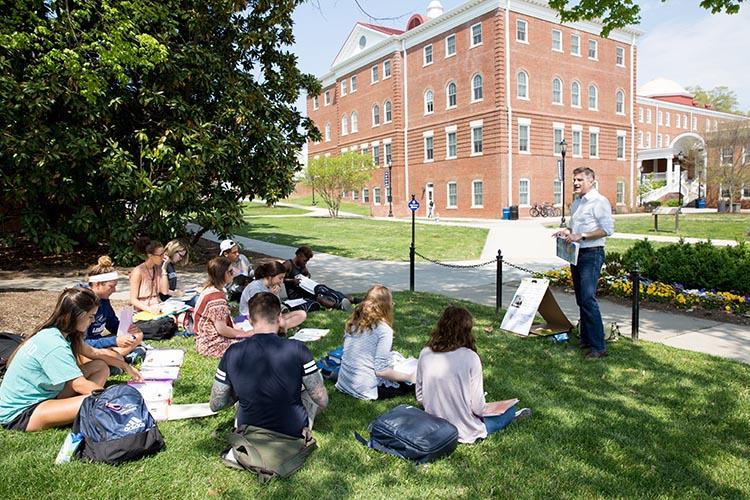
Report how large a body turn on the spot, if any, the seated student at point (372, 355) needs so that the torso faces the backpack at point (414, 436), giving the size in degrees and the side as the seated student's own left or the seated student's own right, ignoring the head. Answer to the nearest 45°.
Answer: approximately 135° to the seated student's own right

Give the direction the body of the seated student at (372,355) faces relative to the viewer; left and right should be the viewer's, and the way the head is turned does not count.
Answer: facing away from the viewer and to the right of the viewer

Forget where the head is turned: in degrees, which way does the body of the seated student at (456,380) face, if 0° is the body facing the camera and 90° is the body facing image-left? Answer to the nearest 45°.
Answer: approximately 225°

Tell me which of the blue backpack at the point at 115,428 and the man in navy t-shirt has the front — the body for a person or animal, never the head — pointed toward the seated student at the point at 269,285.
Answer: the man in navy t-shirt

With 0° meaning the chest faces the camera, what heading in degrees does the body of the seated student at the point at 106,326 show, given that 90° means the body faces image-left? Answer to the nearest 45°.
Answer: approximately 270°

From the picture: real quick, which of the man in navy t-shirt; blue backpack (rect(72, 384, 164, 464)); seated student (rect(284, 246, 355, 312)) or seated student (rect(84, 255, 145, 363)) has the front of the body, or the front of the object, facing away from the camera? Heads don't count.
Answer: the man in navy t-shirt

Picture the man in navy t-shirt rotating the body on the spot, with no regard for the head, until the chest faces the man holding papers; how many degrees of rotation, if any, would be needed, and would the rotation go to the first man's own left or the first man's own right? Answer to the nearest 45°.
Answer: approximately 45° to the first man's own right

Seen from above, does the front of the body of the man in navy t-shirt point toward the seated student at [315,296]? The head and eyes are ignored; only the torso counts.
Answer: yes

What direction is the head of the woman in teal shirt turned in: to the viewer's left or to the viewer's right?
to the viewer's right

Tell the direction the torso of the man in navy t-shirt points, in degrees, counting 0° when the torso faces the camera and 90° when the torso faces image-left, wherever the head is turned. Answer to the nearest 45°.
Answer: approximately 180°

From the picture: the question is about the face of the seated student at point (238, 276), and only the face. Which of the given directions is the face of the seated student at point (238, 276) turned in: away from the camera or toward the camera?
toward the camera

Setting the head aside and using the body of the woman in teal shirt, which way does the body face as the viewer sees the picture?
to the viewer's right

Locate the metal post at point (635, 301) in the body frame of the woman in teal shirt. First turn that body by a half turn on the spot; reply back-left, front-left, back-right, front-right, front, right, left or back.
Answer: back

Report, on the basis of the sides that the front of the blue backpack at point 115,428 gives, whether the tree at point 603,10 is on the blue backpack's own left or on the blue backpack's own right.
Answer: on the blue backpack's own left

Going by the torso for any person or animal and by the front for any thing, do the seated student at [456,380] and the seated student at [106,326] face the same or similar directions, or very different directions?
same or similar directions

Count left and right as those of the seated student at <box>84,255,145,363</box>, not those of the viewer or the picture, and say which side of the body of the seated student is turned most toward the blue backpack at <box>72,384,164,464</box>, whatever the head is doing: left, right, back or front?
right
